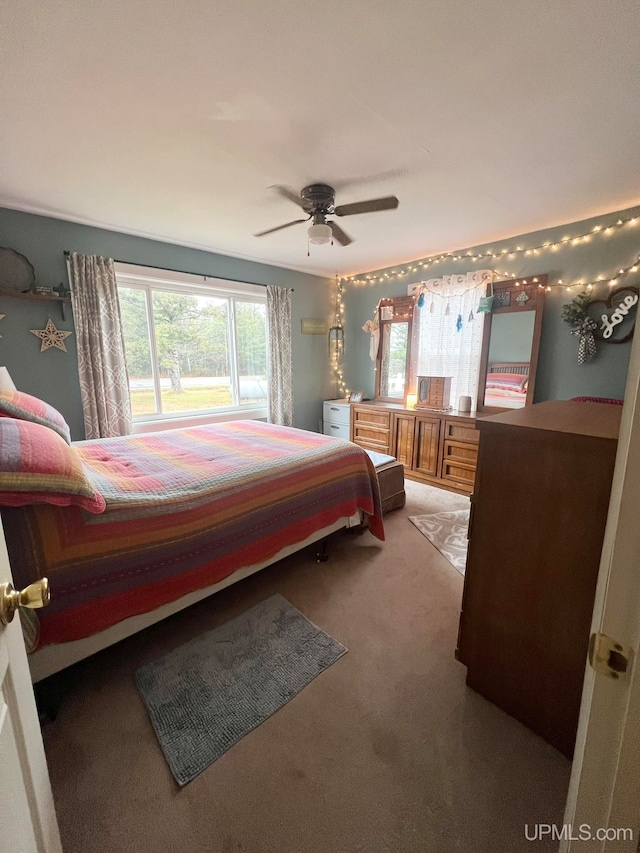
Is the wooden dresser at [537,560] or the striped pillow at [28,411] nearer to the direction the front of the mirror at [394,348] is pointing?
the striped pillow

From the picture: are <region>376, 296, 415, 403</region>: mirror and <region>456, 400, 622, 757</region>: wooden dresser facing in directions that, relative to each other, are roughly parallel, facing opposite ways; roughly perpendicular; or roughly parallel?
roughly perpendicular

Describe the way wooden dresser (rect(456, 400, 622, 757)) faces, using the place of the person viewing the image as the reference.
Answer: facing away from the viewer and to the left of the viewer

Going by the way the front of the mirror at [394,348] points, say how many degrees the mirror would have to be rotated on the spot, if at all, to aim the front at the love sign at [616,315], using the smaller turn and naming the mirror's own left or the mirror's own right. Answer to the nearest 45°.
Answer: approximately 90° to the mirror's own left

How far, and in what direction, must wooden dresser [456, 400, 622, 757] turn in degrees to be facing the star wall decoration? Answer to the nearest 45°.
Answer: approximately 45° to its left

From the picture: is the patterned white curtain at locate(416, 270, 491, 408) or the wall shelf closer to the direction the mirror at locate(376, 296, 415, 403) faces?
the wall shelf

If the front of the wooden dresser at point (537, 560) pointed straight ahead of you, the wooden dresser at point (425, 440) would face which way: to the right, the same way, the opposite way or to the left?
to the left

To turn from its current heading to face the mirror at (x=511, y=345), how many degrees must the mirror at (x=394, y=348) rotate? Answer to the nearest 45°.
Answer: approximately 90° to its left
